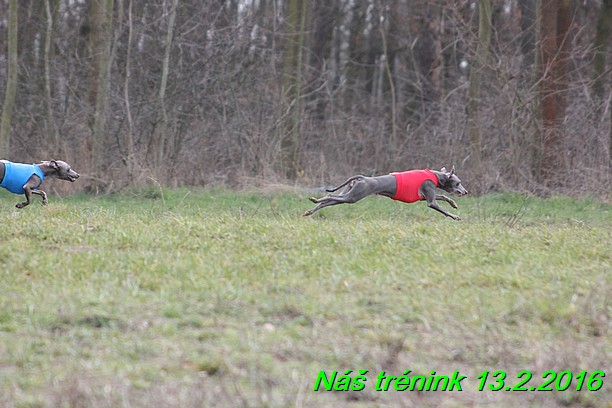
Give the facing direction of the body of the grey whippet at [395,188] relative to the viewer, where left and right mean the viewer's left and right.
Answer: facing to the right of the viewer

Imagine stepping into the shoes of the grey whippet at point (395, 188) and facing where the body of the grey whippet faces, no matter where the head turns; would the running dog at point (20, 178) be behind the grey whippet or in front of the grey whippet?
behind

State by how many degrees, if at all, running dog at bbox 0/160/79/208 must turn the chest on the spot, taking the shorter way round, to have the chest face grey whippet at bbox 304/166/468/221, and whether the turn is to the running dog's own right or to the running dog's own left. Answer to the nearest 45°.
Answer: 0° — it already faces it

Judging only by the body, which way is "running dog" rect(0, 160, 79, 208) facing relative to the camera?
to the viewer's right

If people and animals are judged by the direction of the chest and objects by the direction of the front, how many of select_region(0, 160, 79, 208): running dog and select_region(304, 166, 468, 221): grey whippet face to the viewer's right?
2
